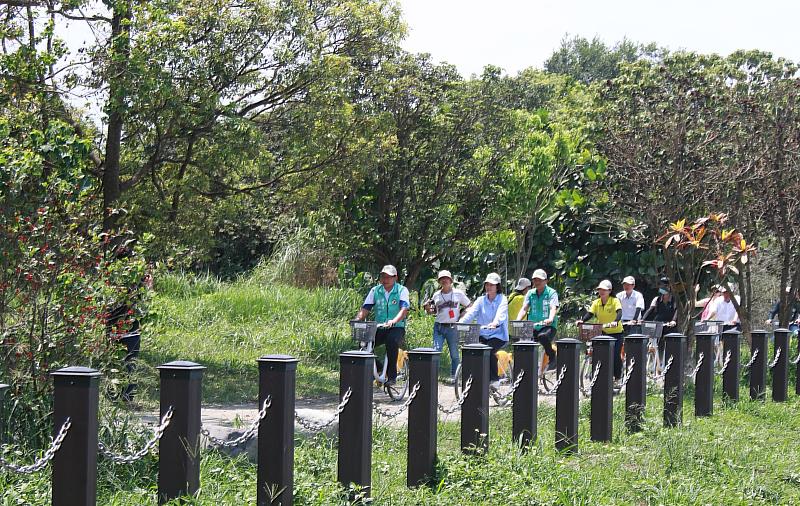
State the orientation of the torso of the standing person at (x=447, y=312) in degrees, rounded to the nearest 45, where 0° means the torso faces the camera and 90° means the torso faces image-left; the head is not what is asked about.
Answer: approximately 0°

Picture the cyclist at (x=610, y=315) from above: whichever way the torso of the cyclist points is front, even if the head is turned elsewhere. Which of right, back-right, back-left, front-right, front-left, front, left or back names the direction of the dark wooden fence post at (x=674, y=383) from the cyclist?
front-left

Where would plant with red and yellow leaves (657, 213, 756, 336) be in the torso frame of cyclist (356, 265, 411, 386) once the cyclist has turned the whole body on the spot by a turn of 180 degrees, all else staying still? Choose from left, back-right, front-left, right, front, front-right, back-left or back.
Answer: front-right

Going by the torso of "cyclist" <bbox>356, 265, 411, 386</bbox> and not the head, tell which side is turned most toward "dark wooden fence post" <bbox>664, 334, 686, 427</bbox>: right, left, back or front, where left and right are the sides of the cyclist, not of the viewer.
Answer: left

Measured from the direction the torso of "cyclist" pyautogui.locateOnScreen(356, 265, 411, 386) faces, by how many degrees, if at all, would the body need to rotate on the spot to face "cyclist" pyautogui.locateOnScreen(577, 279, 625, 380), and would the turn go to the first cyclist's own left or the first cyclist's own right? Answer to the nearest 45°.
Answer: approximately 135° to the first cyclist's own left

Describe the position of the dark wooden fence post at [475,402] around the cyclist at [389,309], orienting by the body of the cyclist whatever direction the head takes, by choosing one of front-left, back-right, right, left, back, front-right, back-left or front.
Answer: front-left

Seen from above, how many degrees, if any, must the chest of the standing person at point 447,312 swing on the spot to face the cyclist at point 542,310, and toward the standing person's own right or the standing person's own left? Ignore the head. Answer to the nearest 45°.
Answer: approximately 90° to the standing person's own left

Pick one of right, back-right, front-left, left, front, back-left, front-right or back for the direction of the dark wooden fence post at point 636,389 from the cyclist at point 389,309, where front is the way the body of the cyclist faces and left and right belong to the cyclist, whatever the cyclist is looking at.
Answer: left

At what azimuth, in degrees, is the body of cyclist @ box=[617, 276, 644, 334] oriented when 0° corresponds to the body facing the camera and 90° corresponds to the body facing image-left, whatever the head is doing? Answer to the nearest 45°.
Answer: approximately 45°
